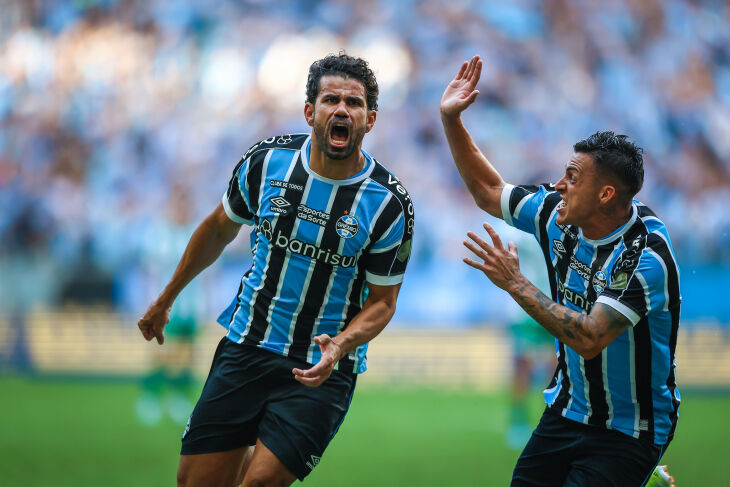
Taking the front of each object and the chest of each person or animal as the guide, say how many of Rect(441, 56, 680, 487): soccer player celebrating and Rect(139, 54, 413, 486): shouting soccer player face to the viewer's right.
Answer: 0

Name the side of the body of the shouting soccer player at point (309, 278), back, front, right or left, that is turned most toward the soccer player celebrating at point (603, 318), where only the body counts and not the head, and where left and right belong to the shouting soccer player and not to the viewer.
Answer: left

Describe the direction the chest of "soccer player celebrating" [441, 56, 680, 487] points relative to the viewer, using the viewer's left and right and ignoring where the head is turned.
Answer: facing the viewer and to the left of the viewer

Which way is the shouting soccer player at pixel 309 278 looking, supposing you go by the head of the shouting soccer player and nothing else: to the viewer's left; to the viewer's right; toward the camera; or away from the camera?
toward the camera

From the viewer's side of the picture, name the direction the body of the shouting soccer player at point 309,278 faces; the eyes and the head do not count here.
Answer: toward the camera
